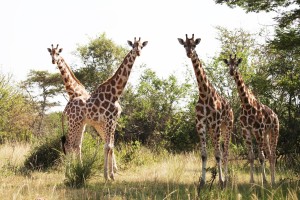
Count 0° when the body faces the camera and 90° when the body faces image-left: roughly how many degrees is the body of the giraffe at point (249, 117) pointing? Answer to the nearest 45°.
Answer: approximately 45°

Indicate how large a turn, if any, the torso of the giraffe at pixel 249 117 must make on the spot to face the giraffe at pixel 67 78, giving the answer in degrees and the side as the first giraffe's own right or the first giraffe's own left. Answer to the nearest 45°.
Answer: approximately 45° to the first giraffe's own right

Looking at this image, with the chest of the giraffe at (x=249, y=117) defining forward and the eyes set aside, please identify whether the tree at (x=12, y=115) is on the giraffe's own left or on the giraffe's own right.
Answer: on the giraffe's own right

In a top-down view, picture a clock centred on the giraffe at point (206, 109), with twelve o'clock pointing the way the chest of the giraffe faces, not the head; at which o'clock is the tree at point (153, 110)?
The tree is roughly at 4 o'clock from the giraffe.

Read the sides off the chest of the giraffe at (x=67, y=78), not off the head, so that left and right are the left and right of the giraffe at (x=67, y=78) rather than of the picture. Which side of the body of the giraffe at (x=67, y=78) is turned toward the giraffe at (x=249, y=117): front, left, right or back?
left

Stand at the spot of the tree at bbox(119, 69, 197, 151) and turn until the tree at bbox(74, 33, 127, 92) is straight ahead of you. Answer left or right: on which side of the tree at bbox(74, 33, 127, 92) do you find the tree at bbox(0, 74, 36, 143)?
left

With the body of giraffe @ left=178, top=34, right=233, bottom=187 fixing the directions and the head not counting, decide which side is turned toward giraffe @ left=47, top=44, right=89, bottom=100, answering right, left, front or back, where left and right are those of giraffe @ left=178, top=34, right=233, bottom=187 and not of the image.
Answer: right
